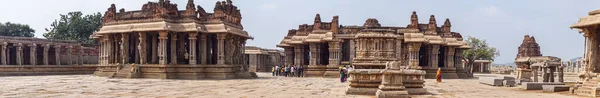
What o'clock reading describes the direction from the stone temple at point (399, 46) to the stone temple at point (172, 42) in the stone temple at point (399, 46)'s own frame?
the stone temple at point (172, 42) is roughly at 2 o'clock from the stone temple at point (399, 46).

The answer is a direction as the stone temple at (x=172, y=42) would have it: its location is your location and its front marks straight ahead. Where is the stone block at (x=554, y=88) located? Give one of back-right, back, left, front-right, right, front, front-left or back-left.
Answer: left

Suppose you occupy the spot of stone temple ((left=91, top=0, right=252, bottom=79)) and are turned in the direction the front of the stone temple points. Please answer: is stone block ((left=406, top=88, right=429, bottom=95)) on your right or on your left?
on your left

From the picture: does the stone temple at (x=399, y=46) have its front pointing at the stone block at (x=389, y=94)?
yes

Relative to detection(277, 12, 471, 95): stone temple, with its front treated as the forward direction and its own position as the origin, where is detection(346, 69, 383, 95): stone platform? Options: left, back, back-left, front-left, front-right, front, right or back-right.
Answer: front

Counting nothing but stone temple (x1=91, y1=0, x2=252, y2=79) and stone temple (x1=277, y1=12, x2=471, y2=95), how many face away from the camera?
0

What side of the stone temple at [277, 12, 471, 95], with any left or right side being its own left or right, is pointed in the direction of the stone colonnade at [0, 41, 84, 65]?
right

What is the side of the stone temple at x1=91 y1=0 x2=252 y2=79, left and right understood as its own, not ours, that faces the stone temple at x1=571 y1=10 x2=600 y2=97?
left

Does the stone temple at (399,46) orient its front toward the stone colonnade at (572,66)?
no

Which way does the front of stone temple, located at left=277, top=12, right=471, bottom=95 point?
toward the camera

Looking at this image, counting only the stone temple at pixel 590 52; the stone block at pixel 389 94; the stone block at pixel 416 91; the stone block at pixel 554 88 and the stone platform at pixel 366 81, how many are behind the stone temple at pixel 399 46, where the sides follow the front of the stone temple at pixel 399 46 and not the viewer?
0

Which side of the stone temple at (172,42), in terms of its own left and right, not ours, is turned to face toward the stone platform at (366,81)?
left

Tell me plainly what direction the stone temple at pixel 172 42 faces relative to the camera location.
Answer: facing the viewer and to the left of the viewer

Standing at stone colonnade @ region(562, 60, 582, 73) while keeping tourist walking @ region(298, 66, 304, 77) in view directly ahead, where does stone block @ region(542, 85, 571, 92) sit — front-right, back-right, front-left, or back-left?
front-left

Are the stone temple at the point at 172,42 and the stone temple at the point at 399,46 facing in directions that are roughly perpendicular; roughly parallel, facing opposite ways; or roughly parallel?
roughly parallel

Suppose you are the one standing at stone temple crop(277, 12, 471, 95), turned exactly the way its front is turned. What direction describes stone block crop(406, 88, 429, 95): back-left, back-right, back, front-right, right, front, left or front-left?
front
